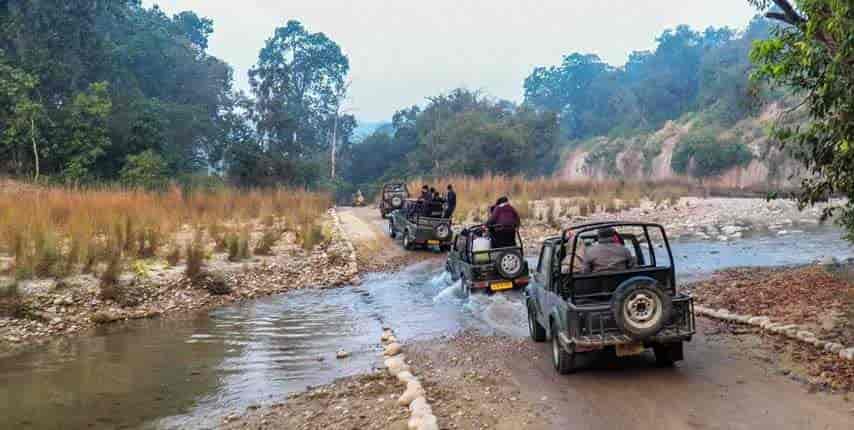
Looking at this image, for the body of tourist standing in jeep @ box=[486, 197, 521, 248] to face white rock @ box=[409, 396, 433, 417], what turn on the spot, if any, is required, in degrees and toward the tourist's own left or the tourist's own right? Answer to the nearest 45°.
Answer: approximately 180°

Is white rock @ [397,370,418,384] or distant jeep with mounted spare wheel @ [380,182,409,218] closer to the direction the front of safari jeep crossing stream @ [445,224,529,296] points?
the distant jeep with mounted spare wheel

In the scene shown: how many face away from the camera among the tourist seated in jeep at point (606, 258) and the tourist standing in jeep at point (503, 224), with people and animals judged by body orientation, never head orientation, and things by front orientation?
2

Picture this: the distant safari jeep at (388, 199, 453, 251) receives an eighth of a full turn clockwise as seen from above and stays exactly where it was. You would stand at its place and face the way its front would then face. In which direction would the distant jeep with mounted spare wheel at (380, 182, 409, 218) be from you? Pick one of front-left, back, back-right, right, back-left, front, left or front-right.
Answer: front

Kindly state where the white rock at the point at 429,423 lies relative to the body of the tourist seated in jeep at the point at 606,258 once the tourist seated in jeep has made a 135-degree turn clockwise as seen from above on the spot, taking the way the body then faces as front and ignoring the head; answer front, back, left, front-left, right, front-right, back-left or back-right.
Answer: right

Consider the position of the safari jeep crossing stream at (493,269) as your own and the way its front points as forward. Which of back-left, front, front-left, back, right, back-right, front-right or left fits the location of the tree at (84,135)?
front

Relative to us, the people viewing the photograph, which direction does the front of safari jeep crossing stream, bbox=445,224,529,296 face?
facing away from the viewer and to the left of the viewer

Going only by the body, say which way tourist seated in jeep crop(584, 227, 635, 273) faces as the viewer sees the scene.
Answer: away from the camera

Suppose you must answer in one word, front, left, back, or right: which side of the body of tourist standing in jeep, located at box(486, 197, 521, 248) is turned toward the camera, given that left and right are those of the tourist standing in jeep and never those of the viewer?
back

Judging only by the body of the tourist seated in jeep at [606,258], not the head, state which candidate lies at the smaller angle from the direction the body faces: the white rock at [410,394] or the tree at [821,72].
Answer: the tree

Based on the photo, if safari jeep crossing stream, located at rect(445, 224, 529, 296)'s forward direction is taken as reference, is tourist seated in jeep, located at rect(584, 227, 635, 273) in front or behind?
behind

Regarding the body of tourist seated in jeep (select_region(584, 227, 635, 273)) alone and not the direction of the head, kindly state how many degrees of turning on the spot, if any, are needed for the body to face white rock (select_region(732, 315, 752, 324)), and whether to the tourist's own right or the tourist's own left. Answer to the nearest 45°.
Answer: approximately 45° to the tourist's own right

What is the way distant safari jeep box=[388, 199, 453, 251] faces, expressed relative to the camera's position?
facing away from the viewer and to the left of the viewer

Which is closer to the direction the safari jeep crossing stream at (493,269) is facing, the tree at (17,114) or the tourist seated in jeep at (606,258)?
the tree
